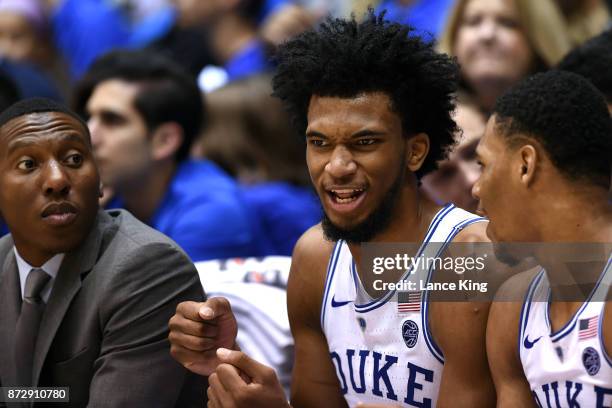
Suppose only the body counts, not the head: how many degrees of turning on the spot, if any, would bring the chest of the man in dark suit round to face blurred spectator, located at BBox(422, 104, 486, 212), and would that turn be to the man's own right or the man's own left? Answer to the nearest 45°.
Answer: approximately 135° to the man's own left

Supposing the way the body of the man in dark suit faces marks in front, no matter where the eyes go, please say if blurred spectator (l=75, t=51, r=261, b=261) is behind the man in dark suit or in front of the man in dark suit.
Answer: behind
